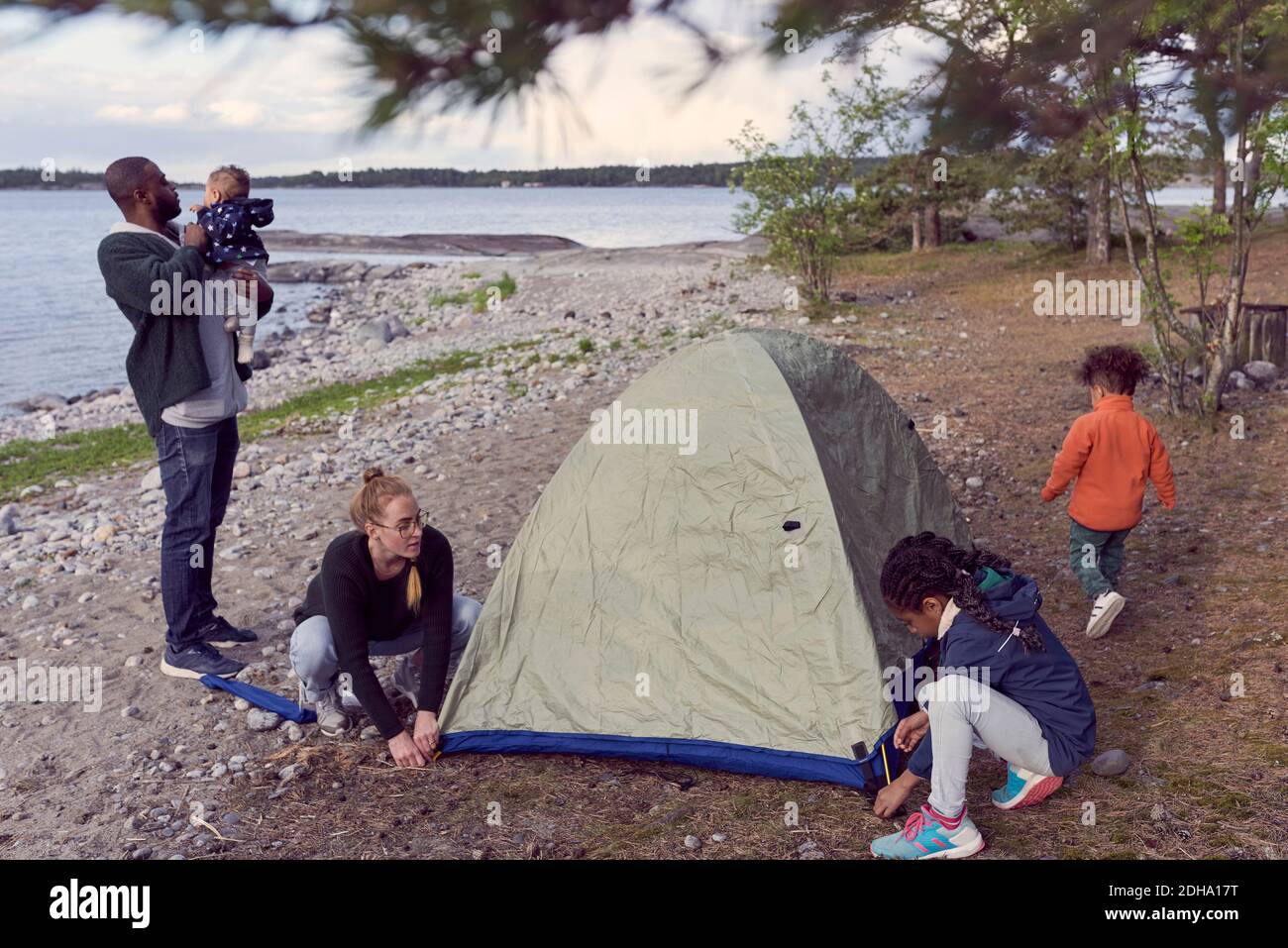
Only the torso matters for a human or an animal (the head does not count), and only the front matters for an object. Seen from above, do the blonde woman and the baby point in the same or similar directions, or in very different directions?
very different directions

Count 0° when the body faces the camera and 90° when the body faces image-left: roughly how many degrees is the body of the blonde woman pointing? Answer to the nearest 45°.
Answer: approximately 315°

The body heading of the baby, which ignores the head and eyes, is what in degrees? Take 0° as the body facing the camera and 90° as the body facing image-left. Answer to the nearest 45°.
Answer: approximately 135°

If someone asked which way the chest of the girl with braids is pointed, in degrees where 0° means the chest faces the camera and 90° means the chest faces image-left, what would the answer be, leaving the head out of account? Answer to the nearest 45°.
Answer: approximately 90°

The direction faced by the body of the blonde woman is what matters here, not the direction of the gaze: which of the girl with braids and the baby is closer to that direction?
the girl with braids

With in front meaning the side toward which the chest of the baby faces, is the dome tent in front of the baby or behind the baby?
behind

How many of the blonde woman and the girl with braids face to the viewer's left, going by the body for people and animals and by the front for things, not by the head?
1

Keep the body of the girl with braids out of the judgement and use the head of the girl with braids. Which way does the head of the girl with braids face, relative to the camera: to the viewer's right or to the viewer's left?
to the viewer's left
